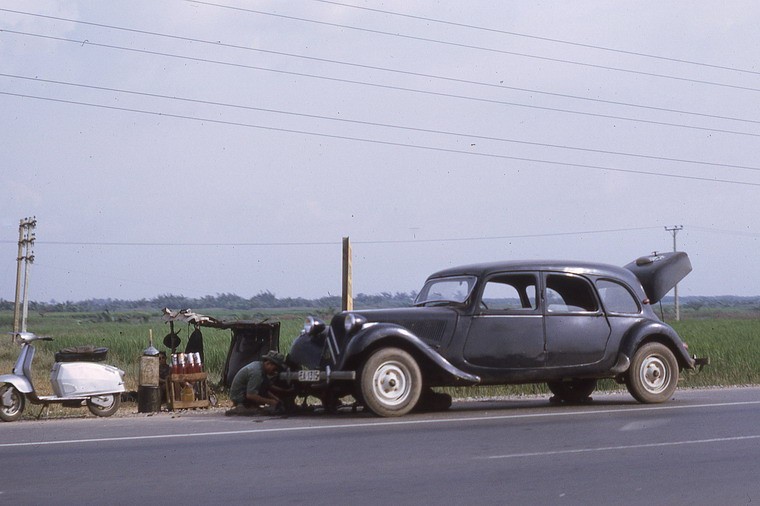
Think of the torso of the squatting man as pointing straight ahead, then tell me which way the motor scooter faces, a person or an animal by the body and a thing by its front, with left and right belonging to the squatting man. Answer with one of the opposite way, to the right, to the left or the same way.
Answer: the opposite way

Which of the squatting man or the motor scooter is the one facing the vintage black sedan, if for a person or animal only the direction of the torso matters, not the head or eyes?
the squatting man

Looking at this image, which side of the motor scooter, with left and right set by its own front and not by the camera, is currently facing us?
left

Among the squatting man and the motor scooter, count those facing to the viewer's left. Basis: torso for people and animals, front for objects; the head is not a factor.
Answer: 1

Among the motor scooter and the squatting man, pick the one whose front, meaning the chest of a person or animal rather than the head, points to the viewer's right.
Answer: the squatting man

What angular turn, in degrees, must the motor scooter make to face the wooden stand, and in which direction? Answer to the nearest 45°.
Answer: approximately 180°

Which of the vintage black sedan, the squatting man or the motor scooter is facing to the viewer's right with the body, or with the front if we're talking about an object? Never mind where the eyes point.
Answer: the squatting man

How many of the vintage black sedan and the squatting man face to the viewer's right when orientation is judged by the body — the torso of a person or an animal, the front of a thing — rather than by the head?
1

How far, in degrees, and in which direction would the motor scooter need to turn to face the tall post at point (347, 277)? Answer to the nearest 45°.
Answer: approximately 135° to its right

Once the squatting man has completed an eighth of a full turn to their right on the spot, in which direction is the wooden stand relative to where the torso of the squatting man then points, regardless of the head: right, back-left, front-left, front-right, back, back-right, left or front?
back

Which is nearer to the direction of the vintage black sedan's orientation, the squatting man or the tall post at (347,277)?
the squatting man

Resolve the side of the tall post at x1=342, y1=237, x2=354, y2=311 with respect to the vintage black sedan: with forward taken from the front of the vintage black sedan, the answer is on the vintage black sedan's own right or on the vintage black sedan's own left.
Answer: on the vintage black sedan's own right

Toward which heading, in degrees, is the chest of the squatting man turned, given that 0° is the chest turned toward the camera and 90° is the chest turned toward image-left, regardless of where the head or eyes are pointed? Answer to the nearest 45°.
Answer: approximately 270°
